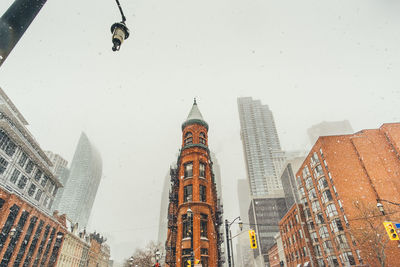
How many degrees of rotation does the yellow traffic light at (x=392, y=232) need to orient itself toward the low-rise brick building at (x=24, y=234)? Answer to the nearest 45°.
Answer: approximately 90° to its right

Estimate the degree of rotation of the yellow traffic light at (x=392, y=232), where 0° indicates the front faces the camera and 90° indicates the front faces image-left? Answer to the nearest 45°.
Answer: approximately 0°

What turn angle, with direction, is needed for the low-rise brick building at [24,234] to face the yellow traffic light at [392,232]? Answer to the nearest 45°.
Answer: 0° — it already faces it

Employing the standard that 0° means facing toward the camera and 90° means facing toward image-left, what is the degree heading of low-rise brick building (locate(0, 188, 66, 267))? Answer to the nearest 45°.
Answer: approximately 315°

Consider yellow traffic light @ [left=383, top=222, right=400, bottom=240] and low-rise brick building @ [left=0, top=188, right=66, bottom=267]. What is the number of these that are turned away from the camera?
0
